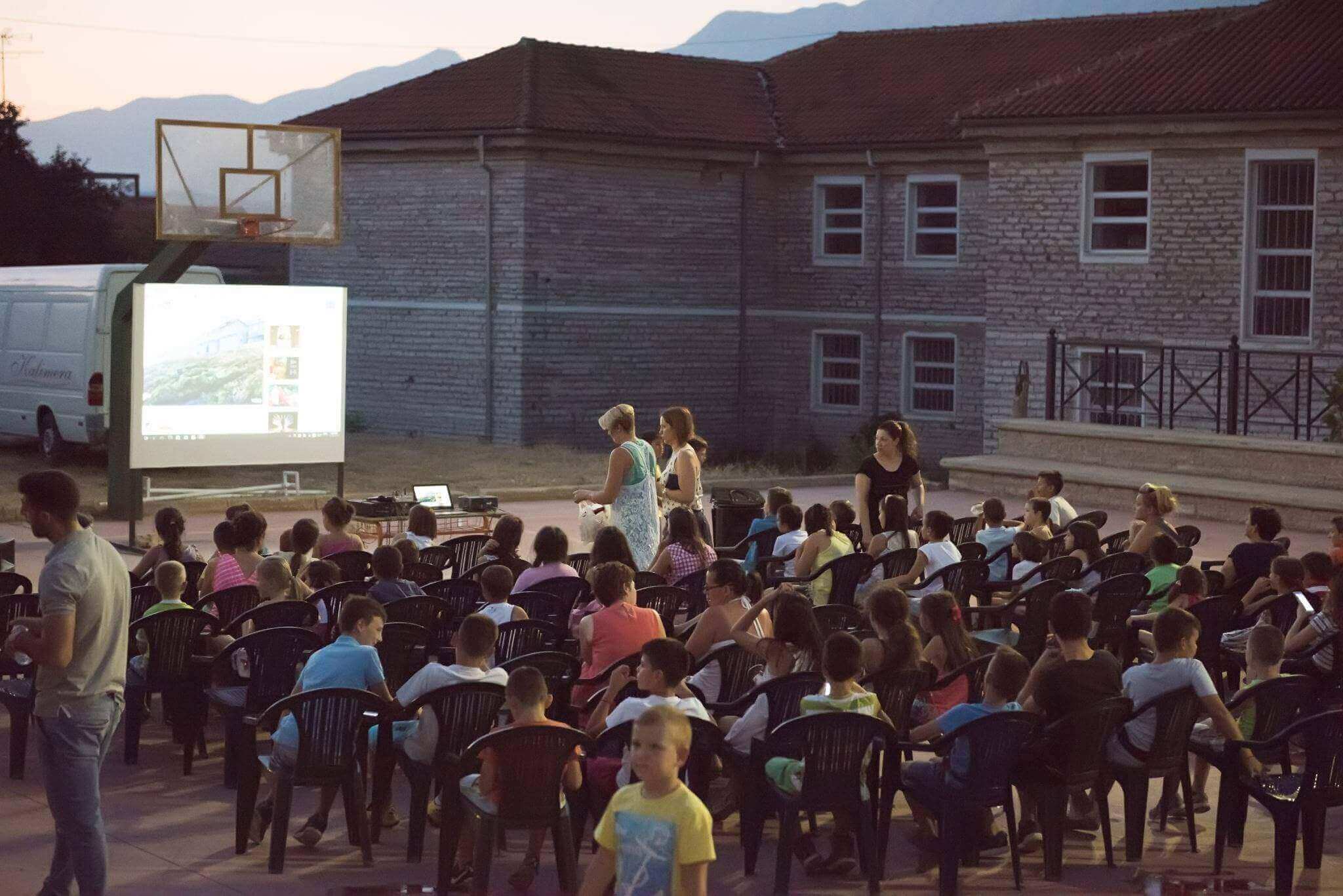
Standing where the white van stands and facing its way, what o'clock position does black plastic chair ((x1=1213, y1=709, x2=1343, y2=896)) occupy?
The black plastic chair is roughly at 7 o'clock from the white van.

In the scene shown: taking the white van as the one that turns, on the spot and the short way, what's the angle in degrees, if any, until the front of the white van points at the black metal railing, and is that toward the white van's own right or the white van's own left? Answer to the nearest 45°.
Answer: approximately 135° to the white van's own right

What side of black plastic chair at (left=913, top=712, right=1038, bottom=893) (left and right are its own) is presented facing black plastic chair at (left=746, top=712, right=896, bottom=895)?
left

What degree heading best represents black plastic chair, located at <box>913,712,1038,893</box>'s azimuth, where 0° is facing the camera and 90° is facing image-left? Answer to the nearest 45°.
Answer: approximately 135°

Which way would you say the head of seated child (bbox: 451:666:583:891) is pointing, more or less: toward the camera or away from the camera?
away from the camera

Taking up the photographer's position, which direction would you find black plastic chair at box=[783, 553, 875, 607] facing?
facing away from the viewer and to the left of the viewer

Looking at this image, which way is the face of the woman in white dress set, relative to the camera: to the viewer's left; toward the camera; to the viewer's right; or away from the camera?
to the viewer's left

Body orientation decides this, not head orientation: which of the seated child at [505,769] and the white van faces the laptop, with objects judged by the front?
the seated child

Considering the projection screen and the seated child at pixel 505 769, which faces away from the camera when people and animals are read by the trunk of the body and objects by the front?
the seated child

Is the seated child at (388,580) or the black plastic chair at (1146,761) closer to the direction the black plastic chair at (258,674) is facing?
the seated child

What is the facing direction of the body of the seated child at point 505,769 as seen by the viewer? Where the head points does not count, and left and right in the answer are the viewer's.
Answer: facing away from the viewer

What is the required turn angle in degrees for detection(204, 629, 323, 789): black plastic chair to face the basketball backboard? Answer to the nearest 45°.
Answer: approximately 45° to its right

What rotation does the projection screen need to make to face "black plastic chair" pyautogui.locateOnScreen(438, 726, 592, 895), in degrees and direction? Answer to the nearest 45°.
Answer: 0° — it already faces it

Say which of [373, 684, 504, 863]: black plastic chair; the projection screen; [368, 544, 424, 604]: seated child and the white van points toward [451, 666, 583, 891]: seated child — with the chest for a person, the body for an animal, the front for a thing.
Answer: the projection screen

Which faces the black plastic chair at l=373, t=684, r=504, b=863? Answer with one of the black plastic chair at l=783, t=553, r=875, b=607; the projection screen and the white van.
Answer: the projection screen

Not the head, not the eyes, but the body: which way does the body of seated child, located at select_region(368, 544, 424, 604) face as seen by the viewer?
away from the camera
